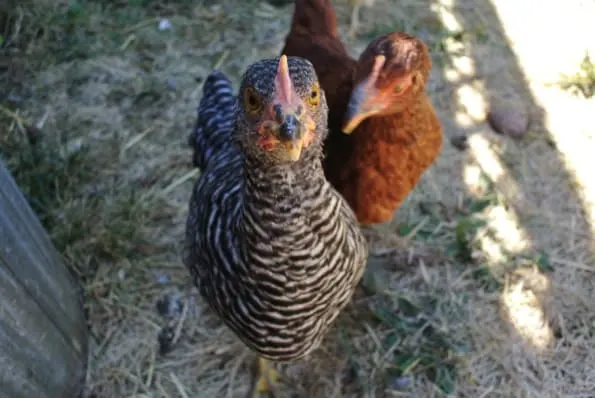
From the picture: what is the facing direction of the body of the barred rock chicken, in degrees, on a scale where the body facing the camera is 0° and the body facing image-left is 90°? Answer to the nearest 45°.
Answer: approximately 0°

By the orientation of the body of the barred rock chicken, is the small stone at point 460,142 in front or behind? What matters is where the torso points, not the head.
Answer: behind

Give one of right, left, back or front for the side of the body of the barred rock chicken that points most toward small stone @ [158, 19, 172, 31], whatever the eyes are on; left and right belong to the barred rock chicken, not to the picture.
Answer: back

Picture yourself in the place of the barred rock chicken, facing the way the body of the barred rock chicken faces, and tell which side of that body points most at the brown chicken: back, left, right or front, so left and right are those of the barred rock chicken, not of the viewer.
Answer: back

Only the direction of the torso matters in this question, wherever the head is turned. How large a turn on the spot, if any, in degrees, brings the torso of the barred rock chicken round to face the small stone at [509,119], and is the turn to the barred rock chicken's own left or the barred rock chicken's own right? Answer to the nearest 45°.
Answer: approximately 135° to the barred rock chicken's own left
